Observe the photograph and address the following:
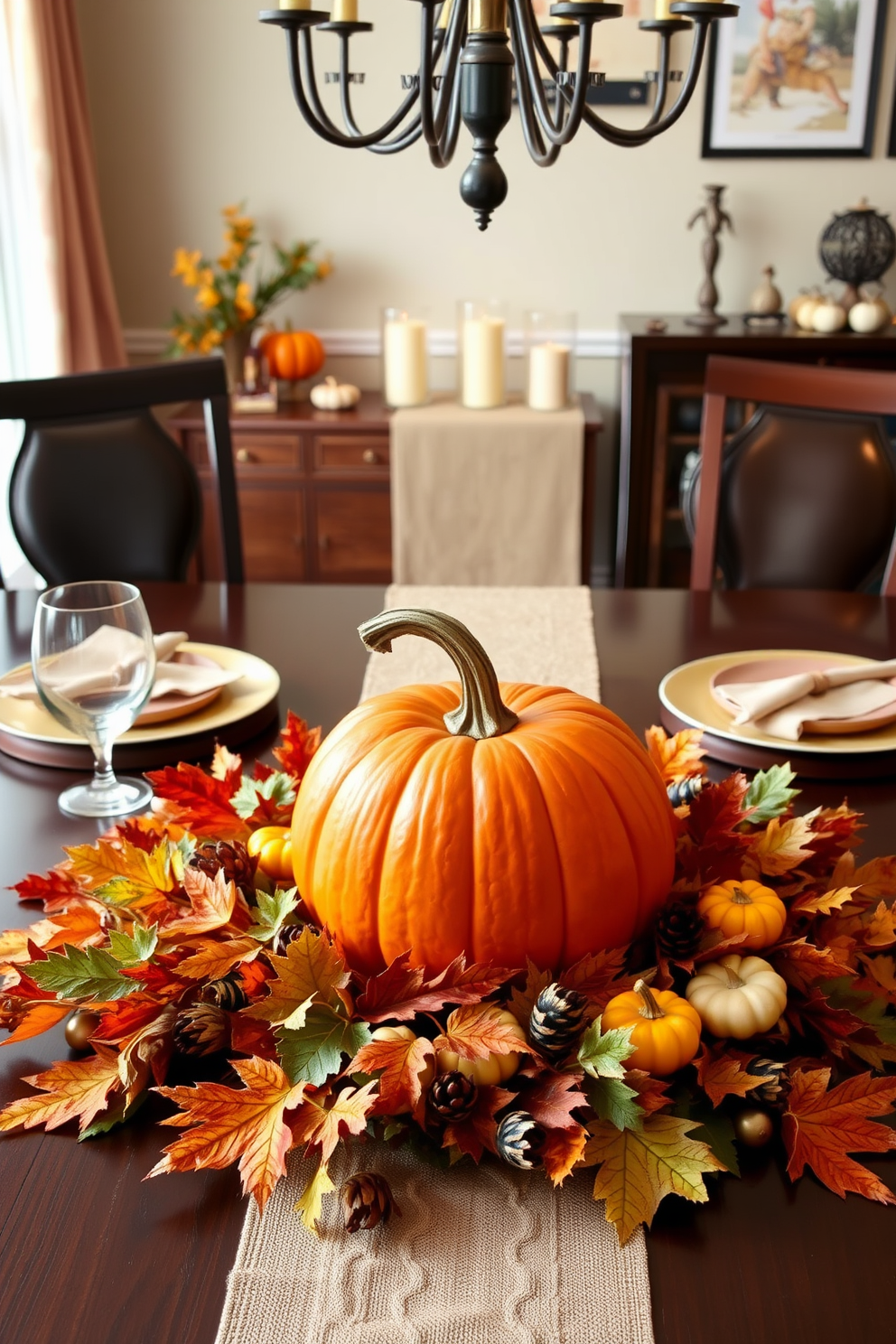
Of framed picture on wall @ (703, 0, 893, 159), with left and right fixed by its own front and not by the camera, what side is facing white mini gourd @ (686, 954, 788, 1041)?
front

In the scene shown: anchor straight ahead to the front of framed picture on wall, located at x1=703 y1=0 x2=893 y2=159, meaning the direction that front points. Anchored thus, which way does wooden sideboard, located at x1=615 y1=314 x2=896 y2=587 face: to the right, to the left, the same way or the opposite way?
the same way

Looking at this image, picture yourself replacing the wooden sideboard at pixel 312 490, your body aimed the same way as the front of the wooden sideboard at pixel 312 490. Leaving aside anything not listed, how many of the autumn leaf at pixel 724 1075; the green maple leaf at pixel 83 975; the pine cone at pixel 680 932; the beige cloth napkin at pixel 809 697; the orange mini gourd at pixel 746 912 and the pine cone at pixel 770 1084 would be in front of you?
6

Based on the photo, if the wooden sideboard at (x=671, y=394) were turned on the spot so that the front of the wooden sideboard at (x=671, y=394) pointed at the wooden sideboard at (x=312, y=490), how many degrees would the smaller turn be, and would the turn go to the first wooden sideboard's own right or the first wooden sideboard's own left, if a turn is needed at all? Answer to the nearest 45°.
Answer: approximately 90° to the first wooden sideboard's own right

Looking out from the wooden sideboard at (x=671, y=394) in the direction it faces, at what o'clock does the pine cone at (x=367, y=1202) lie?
The pine cone is roughly at 12 o'clock from the wooden sideboard.

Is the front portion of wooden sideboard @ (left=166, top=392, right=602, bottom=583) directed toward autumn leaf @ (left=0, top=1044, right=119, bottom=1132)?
yes

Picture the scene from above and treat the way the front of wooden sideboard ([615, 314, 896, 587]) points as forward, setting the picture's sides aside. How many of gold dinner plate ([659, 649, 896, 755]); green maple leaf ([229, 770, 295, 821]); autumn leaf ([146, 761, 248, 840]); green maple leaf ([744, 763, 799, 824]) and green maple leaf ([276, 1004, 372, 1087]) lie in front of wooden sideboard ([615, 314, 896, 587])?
5

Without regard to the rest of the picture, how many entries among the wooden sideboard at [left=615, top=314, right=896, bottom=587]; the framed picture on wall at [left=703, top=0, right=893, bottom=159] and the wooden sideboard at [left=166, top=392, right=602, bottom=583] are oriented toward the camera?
3

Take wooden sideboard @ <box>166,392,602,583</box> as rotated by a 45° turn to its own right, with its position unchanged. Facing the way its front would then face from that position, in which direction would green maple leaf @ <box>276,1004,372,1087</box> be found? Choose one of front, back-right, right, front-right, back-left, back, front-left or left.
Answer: front-left

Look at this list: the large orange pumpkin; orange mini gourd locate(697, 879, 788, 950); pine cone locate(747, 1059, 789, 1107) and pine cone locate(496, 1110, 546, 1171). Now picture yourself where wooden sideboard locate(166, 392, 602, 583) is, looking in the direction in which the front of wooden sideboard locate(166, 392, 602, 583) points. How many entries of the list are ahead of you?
4

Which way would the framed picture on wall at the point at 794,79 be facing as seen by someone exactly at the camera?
facing the viewer

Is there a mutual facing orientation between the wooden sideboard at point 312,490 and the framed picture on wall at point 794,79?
no

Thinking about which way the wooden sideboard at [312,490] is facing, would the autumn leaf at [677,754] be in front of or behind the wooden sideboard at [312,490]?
in front

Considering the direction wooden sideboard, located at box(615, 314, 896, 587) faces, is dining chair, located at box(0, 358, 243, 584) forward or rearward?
forward

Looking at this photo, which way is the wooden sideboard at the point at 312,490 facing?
toward the camera

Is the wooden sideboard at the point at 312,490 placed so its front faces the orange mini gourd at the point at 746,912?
yes

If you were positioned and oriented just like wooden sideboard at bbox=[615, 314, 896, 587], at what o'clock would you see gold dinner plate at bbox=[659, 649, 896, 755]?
The gold dinner plate is roughly at 12 o'clock from the wooden sideboard.

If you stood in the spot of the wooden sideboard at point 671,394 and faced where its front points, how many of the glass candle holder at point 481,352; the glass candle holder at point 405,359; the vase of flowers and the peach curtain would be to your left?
0

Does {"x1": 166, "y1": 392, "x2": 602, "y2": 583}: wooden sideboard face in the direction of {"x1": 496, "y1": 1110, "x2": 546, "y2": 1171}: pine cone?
yes

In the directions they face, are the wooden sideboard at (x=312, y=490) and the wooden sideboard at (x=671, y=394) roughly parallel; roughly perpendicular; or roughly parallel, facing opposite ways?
roughly parallel

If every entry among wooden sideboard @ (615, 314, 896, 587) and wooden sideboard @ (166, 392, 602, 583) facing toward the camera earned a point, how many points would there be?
2

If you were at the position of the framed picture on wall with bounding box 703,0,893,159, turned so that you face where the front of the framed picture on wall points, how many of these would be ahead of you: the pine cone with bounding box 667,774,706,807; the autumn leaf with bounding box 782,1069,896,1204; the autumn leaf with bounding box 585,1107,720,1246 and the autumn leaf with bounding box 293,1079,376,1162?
4
